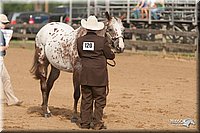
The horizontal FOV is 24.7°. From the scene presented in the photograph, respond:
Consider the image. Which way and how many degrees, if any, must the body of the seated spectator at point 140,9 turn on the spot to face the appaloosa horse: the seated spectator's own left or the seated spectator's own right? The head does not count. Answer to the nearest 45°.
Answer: approximately 45° to the seated spectator's own left

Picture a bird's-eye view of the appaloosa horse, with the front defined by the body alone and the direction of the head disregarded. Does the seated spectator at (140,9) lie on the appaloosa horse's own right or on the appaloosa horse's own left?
on the appaloosa horse's own left

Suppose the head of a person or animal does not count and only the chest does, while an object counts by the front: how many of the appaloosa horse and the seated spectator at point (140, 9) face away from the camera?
0

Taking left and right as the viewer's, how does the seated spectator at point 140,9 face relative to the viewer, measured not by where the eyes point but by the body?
facing the viewer and to the left of the viewer

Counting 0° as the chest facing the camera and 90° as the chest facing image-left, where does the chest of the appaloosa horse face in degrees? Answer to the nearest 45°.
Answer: approximately 315°

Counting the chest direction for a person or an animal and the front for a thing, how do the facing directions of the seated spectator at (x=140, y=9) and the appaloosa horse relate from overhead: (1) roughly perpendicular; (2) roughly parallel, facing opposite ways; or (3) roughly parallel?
roughly perpendicular
